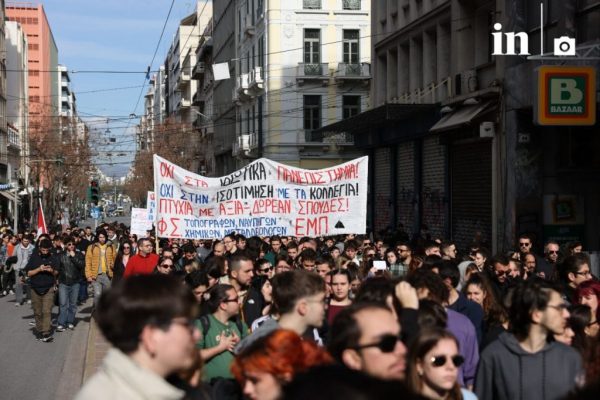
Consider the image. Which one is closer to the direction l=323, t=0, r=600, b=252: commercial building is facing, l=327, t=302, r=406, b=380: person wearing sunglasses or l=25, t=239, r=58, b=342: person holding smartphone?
the person holding smartphone

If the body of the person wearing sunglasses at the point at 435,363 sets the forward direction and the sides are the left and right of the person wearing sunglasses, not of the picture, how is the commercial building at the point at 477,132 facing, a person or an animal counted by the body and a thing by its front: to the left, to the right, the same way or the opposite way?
to the right

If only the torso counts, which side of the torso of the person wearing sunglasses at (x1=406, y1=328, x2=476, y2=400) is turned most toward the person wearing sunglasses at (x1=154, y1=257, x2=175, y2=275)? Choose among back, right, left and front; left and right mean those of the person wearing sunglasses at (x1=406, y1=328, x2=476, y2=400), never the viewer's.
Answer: back

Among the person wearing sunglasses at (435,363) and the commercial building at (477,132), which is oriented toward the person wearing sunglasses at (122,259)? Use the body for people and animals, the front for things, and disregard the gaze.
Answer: the commercial building

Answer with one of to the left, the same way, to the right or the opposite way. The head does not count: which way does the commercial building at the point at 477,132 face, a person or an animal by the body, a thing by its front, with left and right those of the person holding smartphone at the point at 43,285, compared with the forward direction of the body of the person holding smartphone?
to the right

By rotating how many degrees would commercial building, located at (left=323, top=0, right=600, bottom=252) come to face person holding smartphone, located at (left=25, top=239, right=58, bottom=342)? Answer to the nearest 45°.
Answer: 0° — it already faces them

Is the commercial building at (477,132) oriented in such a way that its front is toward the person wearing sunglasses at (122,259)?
yes

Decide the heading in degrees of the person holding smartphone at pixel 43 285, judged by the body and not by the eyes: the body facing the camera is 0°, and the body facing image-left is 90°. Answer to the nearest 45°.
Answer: approximately 0°
